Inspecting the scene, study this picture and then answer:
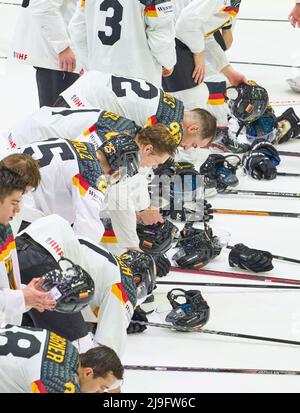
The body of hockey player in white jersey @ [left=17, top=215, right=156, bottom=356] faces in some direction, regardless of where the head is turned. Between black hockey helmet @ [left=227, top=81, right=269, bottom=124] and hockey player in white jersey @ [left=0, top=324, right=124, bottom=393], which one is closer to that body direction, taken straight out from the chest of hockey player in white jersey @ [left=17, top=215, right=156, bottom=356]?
the black hockey helmet

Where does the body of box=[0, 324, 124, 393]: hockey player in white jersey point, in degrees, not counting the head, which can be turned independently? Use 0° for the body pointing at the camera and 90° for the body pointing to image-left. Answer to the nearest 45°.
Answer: approximately 270°

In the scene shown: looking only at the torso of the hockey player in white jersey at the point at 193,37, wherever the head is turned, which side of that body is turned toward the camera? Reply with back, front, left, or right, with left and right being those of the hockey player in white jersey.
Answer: right

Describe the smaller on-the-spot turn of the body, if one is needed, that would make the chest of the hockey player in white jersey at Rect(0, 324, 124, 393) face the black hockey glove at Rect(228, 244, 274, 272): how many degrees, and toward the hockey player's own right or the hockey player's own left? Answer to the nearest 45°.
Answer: approximately 45° to the hockey player's own left

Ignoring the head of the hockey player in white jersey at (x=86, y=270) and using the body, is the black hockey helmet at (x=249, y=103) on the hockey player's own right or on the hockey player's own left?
on the hockey player's own left

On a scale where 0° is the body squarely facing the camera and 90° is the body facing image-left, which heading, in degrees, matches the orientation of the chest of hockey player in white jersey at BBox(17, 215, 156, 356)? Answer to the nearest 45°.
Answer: approximately 270°

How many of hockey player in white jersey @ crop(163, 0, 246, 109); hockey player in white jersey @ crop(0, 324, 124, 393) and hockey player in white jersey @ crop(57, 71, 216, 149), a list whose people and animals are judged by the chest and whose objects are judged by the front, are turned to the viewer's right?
3

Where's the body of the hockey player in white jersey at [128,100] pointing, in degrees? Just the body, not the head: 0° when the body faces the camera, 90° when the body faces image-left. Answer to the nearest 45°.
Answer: approximately 270°

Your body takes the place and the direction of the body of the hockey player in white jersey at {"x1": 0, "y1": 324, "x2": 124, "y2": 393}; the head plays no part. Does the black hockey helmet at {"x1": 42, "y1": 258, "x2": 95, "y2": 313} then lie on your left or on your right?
on your left

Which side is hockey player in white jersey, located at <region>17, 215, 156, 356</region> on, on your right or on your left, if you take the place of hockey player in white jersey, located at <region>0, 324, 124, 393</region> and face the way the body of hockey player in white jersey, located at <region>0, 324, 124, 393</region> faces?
on your left

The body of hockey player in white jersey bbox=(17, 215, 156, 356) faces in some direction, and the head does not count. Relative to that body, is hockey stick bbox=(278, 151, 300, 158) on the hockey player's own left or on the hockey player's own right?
on the hockey player's own left
